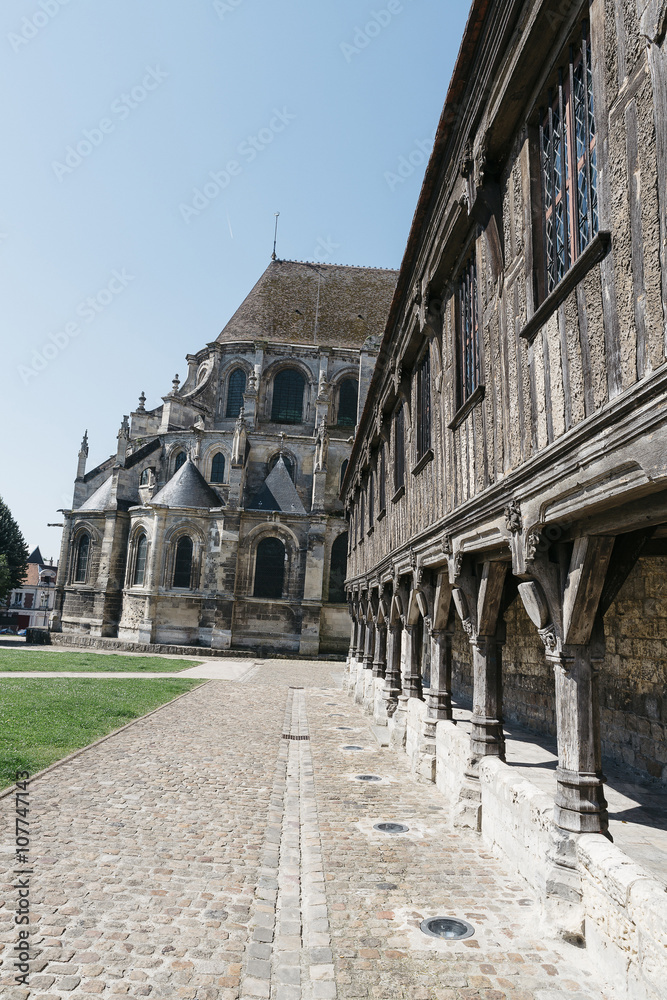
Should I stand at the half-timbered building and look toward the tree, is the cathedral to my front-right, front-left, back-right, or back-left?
front-right

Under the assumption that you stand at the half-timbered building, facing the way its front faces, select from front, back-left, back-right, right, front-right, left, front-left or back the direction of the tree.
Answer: front-right

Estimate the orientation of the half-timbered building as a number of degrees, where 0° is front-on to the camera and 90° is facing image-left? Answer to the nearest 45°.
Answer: approximately 90°

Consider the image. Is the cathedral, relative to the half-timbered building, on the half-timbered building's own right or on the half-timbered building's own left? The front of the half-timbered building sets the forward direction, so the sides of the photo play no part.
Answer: on the half-timbered building's own right

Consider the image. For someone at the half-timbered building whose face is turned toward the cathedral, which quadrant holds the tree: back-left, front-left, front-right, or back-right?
front-left
